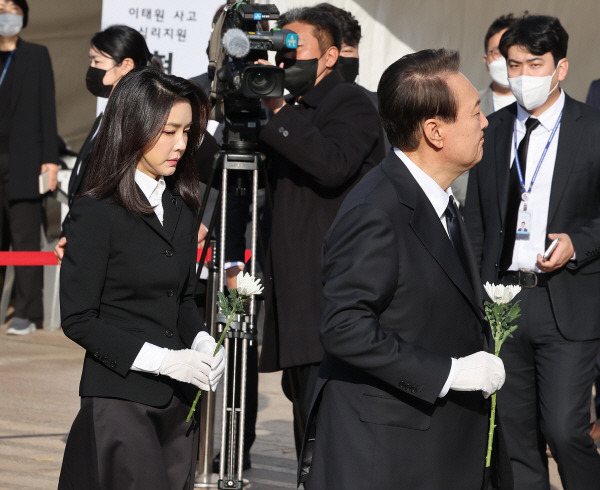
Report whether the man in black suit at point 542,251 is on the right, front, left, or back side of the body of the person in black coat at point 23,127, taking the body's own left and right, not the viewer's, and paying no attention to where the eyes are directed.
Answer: left

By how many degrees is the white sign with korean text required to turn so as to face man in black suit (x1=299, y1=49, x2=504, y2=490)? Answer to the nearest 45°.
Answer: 0° — it already faces them

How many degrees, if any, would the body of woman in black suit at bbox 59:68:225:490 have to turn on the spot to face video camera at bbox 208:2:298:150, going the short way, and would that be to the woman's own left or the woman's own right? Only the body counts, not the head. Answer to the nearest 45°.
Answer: approximately 135° to the woman's own left

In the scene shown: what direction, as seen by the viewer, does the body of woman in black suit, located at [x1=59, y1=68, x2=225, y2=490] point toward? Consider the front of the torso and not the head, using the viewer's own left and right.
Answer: facing the viewer and to the right of the viewer

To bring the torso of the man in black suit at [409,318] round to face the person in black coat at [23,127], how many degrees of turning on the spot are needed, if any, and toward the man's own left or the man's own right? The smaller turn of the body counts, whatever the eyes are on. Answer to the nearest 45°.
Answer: approximately 135° to the man's own left

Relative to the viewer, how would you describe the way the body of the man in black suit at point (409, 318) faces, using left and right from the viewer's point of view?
facing to the right of the viewer

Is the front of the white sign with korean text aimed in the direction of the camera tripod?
yes

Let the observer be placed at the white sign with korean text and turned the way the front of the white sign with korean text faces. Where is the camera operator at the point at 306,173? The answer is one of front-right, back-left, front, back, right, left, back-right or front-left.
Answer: front

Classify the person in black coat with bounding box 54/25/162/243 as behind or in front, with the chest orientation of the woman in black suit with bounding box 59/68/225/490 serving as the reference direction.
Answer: behind

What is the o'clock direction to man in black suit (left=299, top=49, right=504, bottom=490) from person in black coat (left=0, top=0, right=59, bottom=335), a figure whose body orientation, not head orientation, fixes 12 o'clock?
The man in black suit is roughly at 10 o'clock from the person in black coat.

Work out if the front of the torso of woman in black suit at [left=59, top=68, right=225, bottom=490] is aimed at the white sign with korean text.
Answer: no

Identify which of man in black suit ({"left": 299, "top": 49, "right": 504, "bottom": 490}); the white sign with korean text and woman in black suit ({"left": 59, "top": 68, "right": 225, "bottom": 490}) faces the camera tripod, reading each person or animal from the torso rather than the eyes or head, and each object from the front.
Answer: the white sign with korean text

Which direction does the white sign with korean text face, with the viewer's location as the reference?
facing the viewer

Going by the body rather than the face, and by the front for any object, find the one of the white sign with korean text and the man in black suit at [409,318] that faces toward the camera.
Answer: the white sign with korean text

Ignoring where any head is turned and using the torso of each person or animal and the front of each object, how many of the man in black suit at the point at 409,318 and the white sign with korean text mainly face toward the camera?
1

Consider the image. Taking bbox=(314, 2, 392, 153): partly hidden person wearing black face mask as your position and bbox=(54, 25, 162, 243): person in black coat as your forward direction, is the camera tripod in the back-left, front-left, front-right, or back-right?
front-left
